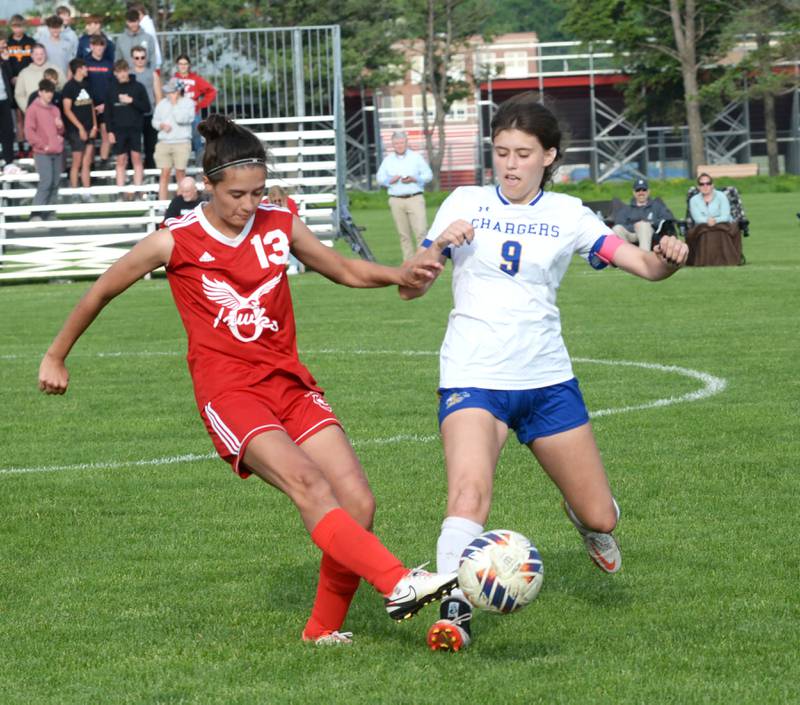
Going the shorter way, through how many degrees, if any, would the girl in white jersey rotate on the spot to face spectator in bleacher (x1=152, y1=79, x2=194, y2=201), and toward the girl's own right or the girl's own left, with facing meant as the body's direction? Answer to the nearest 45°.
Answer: approximately 180°

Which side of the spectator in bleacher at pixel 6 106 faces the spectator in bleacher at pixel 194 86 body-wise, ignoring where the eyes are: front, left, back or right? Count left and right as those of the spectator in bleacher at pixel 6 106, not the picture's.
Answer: left

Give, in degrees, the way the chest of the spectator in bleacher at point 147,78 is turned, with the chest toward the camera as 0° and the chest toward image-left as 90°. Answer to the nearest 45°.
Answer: approximately 0°
